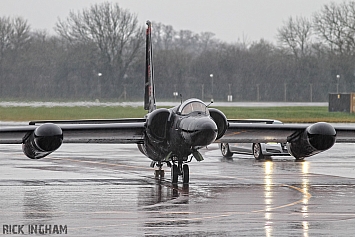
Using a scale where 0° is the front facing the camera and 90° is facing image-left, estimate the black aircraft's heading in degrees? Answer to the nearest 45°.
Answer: approximately 0°
